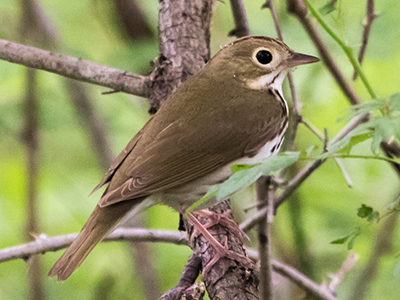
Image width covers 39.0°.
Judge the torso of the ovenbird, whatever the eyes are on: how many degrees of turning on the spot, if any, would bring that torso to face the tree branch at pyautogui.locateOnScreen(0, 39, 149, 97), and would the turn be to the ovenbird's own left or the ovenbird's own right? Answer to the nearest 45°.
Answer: approximately 135° to the ovenbird's own left

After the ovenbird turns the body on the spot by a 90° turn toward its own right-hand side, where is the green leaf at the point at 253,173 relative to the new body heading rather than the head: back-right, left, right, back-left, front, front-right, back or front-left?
front

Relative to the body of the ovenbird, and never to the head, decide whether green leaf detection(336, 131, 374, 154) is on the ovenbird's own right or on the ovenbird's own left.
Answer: on the ovenbird's own right

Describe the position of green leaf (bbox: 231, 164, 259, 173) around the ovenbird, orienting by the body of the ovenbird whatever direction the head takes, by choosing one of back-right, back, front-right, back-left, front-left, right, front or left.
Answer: right

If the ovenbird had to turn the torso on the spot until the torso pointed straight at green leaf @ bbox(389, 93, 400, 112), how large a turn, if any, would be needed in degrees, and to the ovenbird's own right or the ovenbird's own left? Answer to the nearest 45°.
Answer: approximately 45° to the ovenbird's own right

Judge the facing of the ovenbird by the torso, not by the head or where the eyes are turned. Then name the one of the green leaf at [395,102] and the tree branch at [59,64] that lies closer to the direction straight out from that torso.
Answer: the green leaf

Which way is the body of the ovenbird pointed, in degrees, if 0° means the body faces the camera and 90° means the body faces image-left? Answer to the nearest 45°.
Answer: approximately 270°

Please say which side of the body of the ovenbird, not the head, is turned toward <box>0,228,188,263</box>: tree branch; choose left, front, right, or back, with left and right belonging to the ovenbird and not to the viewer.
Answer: back

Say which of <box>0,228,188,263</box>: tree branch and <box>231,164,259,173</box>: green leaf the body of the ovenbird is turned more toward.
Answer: the green leaf
